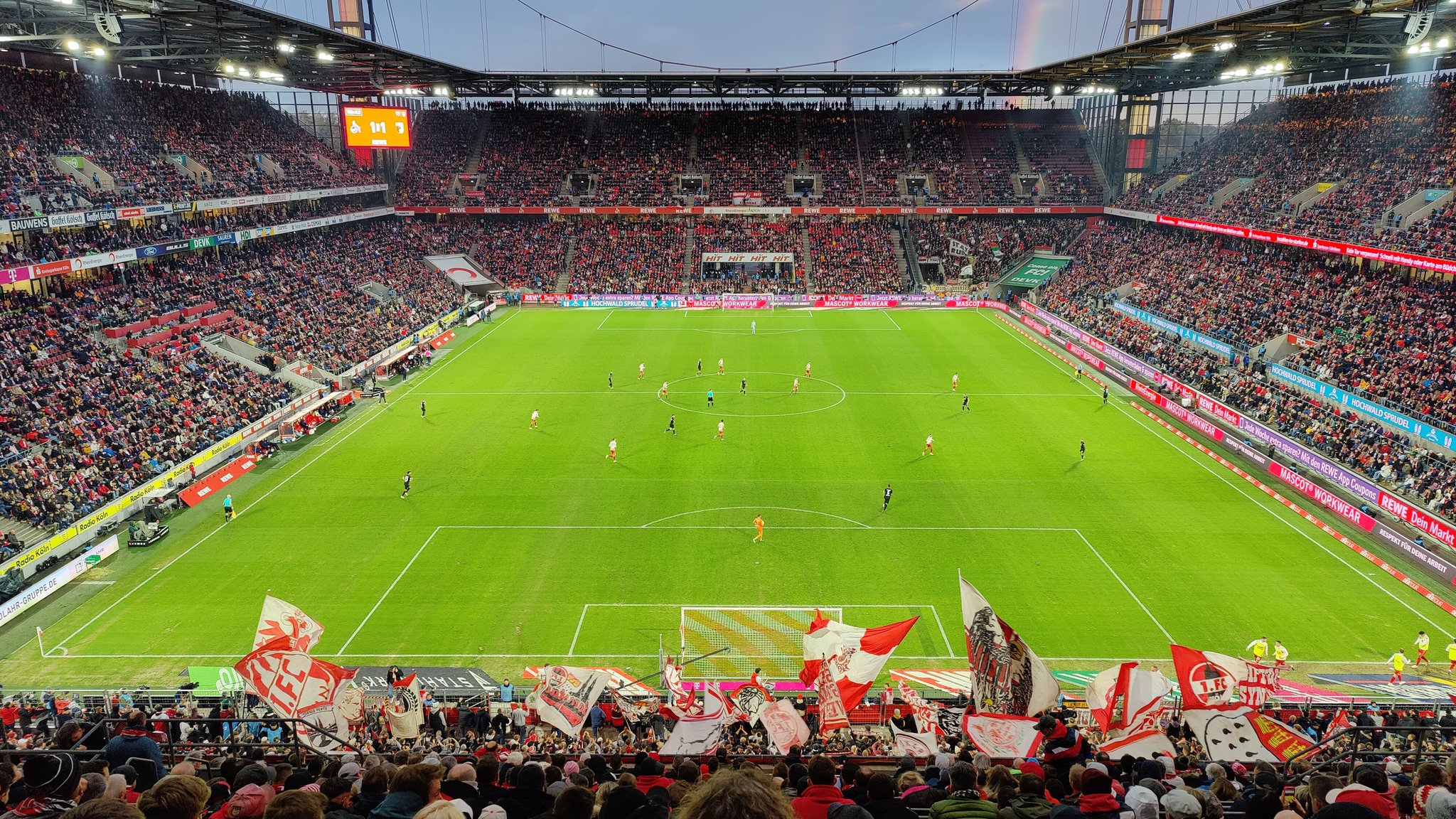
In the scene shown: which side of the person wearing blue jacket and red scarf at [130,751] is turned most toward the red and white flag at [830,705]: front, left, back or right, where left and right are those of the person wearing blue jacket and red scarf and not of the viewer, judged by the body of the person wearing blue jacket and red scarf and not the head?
right

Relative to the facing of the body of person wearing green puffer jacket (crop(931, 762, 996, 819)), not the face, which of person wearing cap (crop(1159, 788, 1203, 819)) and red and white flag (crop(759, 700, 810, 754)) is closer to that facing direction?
the red and white flag

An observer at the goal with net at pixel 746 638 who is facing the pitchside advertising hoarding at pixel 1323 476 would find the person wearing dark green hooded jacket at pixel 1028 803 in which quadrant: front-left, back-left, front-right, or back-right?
back-right

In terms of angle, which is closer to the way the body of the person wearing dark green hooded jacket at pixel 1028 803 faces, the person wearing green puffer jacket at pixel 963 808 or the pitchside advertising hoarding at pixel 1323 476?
the pitchside advertising hoarding

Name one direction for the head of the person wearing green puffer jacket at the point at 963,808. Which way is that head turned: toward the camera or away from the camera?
away from the camera

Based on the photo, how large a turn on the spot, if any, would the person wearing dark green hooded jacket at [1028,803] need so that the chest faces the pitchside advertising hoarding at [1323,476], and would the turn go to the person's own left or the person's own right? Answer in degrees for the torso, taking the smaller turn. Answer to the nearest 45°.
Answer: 0° — they already face it

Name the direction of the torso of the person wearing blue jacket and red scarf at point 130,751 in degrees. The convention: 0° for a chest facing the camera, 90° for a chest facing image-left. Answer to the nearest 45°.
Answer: approximately 180°

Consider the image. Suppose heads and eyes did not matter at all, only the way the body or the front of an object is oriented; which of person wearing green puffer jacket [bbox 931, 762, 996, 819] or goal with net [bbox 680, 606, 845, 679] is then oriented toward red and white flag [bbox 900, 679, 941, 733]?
the person wearing green puffer jacket

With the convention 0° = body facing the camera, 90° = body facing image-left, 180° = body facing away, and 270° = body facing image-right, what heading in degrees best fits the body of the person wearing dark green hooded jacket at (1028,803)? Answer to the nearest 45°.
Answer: approximately 180°

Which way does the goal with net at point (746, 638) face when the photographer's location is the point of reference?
facing away from the viewer

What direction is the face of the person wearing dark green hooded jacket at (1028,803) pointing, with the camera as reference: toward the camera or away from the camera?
away from the camera

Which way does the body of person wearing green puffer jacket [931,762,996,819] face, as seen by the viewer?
away from the camera

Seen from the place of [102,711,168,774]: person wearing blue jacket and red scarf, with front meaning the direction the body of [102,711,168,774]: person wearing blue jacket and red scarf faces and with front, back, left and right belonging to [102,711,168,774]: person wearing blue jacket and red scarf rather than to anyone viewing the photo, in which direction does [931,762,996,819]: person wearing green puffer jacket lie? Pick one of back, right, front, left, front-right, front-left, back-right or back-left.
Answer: back-right
